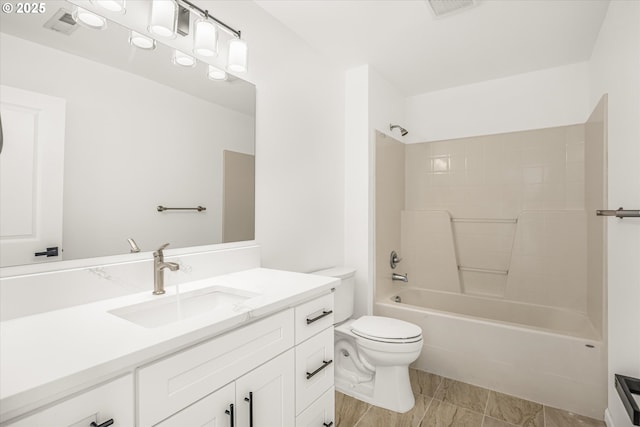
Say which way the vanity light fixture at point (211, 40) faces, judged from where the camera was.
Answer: facing the viewer and to the right of the viewer

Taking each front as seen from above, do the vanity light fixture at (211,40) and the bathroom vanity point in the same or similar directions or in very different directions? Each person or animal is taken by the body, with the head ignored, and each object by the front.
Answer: same or similar directions

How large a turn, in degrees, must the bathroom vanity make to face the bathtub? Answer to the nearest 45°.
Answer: approximately 45° to its left

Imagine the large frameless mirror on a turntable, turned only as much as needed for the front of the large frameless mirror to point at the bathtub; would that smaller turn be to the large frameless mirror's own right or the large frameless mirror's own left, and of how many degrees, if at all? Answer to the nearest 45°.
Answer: approximately 45° to the large frameless mirror's own left

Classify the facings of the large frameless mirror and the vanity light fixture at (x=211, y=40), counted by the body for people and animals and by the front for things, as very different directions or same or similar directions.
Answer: same or similar directions

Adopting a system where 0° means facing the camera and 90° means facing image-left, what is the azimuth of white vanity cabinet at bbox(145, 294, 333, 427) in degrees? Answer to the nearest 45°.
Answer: approximately 315°

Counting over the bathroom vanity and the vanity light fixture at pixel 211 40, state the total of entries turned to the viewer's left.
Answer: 0

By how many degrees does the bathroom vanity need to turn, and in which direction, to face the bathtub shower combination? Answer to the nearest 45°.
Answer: approximately 45° to its left

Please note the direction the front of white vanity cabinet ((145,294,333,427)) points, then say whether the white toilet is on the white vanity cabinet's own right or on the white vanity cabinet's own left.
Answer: on the white vanity cabinet's own left

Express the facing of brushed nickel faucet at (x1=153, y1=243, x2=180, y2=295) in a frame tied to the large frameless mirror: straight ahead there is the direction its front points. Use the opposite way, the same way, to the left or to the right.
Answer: the same way

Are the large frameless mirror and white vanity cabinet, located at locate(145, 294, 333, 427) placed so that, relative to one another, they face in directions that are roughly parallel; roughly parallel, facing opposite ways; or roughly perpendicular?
roughly parallel

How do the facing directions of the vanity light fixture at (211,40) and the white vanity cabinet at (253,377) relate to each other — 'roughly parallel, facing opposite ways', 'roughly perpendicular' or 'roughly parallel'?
roughly parallel

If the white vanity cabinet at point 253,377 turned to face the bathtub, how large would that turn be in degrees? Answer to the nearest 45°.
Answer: approximately 45° to its left
